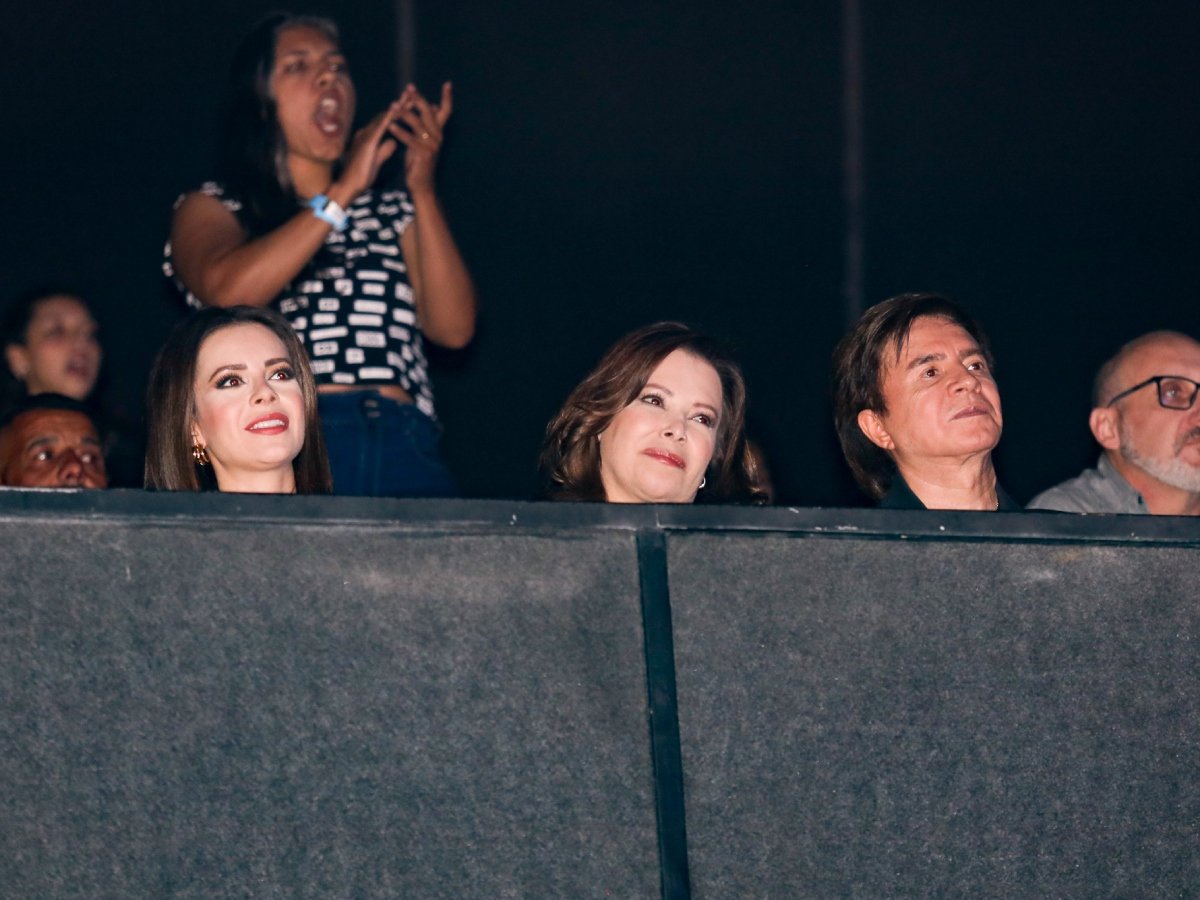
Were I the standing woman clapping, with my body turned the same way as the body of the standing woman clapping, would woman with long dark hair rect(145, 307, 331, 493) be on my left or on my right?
on my right

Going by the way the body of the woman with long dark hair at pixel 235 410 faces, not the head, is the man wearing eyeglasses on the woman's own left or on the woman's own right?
on the woman's own left

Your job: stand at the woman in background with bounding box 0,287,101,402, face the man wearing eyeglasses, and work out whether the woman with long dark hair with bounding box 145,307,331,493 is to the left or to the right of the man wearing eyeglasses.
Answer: right

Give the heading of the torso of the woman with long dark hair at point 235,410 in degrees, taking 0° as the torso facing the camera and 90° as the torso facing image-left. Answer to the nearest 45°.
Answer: approximately 315°

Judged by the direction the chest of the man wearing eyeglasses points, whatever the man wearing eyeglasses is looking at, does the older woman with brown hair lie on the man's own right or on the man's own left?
on the man's own right
